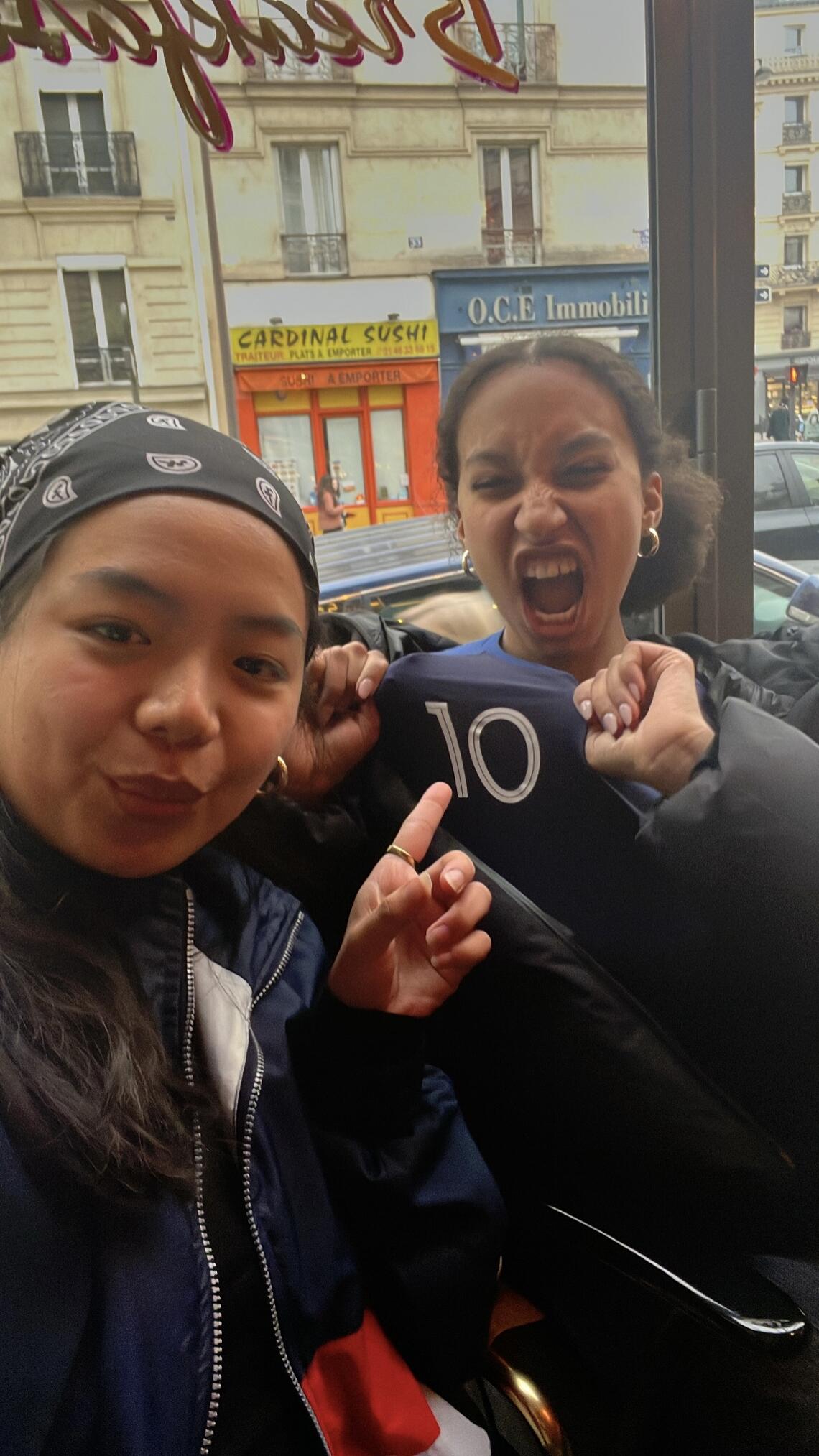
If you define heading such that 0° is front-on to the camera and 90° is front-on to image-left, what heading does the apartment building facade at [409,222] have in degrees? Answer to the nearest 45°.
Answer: approximately 0°

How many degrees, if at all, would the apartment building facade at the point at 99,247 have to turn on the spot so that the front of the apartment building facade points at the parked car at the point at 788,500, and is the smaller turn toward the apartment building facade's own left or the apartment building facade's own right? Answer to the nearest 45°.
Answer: approximately 90° to the apartment building facade's own left

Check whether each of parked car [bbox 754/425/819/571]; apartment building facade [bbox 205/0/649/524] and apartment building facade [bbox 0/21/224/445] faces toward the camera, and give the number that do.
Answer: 2

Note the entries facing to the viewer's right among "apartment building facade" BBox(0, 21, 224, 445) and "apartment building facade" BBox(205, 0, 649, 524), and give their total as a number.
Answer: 0

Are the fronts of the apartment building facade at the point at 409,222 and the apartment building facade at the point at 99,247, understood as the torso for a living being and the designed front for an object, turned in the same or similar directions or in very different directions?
same or similar directions

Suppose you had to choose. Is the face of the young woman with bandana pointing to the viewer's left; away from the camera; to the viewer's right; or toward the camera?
toward the camera

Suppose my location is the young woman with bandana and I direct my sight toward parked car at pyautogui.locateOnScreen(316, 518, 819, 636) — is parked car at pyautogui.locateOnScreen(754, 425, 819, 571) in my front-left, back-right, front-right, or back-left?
front-right
